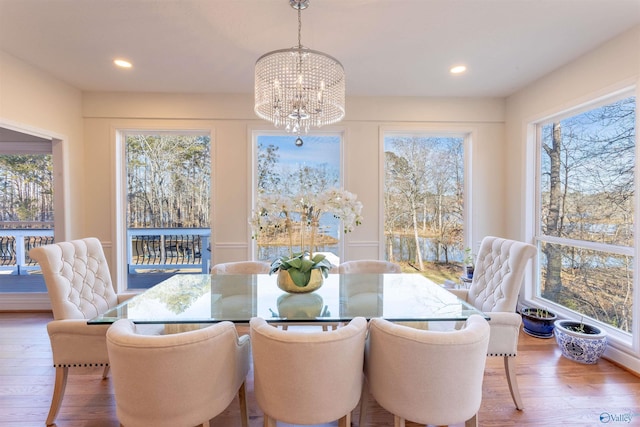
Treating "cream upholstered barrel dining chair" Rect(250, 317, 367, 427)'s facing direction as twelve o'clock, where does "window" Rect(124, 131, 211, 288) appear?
The window is roughly at 11 o'clock from the cream upholstered barrel dining chair.

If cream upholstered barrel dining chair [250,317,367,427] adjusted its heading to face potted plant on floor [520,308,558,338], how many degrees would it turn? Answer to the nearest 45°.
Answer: approximately 45° to its right

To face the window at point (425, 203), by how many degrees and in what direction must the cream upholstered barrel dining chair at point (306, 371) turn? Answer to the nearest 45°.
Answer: approximately 45° to its right

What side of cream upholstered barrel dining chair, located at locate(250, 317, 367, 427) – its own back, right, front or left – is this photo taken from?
back

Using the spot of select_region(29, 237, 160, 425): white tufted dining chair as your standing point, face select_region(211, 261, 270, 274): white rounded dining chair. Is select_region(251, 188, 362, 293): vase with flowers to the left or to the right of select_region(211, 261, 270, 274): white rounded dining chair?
right

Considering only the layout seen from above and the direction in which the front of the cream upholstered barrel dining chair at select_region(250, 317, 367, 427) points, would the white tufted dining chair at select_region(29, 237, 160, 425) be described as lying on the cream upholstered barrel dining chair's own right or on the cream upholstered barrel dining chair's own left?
on the cream upholstered barrel dining chair's own left

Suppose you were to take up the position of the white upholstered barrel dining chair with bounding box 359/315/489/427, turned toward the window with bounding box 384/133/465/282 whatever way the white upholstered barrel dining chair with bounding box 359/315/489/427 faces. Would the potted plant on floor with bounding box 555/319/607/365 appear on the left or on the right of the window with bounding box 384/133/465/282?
right
